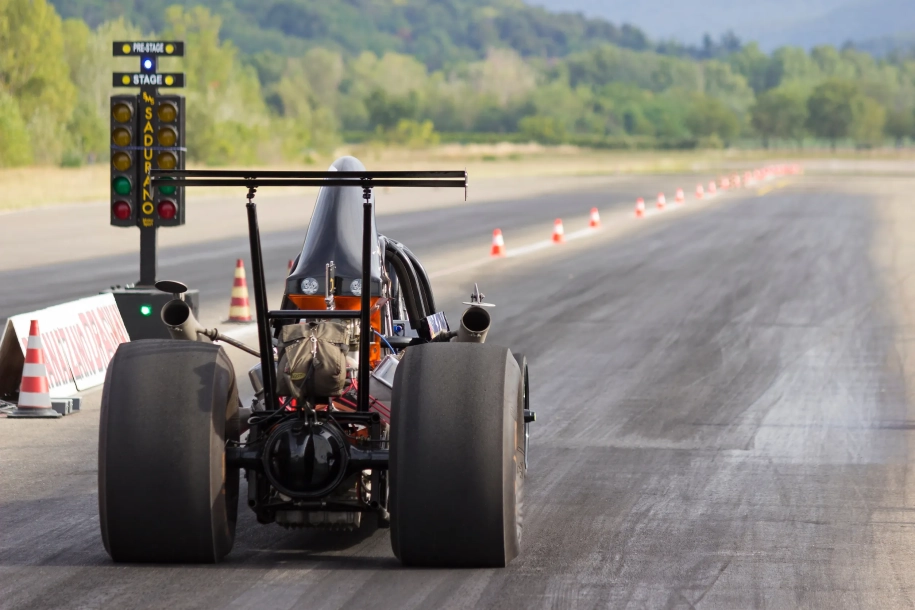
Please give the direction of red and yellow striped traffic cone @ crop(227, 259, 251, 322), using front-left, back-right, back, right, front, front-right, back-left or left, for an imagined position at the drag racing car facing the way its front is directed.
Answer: front

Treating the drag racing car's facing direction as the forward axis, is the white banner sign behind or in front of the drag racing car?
in front

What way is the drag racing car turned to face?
away from the camera
